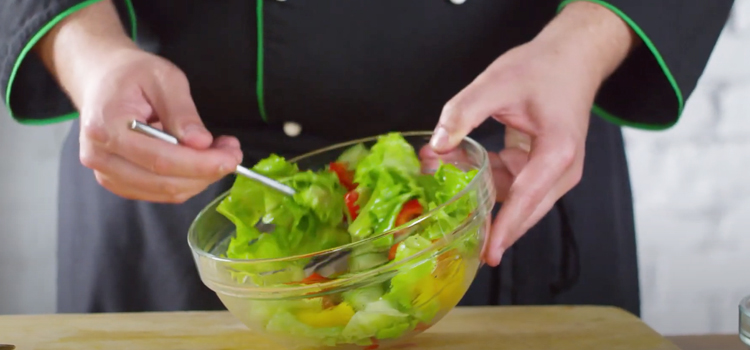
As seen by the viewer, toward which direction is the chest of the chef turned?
toward the camera
